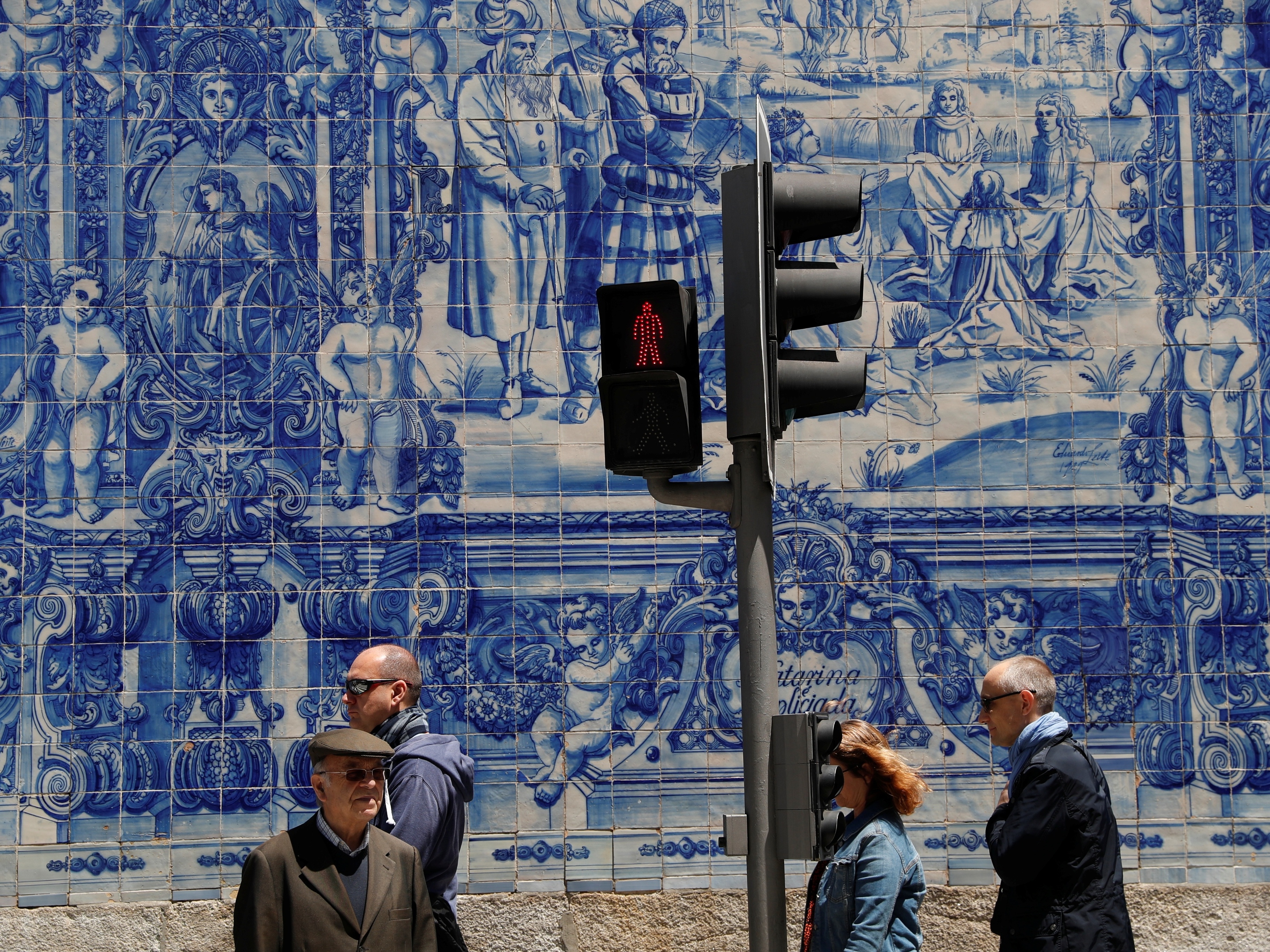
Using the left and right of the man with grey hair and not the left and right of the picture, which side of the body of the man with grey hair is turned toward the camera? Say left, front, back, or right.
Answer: left

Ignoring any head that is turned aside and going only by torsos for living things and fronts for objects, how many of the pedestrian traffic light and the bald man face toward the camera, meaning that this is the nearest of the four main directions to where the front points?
1

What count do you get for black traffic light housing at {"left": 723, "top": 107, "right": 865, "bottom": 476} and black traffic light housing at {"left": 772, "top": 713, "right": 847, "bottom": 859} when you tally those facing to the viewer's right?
2

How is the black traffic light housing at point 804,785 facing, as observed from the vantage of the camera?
facing to the right of the viewer

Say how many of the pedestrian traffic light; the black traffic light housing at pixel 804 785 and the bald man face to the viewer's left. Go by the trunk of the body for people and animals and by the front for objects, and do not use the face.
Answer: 1

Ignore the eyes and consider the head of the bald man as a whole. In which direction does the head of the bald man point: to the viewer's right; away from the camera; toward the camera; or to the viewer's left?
to the viewer's left

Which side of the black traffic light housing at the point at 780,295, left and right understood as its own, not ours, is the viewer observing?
right

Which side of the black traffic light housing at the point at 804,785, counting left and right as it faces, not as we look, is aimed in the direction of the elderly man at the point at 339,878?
back

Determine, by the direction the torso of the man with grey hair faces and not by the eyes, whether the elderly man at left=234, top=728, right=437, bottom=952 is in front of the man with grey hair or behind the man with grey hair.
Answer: in front

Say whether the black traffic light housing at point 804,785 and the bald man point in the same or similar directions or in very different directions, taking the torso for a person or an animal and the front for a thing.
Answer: very different directions

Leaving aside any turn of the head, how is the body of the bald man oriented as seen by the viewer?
to the viewer's left
